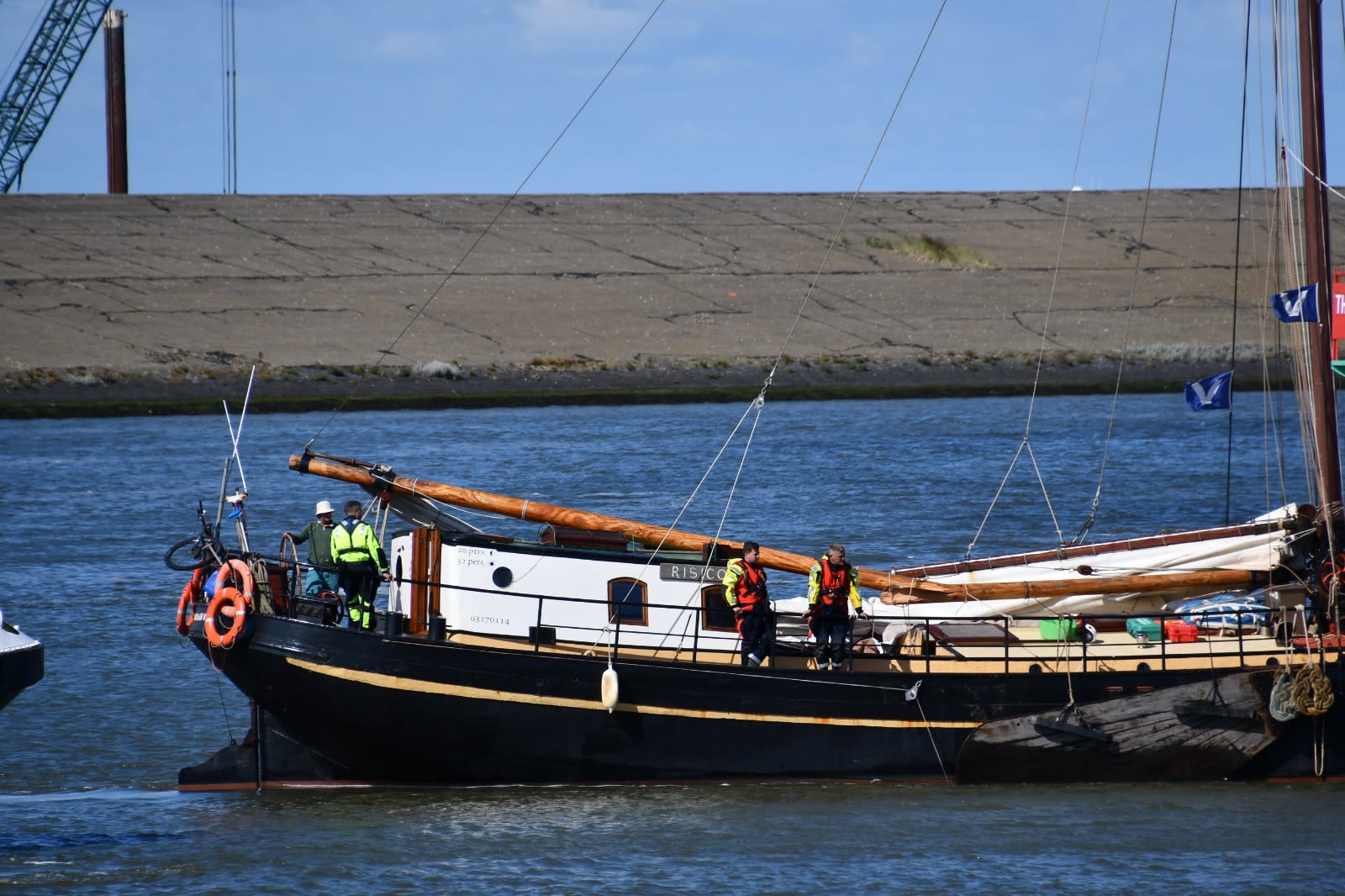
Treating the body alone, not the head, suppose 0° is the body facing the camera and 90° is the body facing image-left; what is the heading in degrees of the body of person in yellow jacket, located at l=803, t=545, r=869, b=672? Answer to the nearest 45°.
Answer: approximately 0°

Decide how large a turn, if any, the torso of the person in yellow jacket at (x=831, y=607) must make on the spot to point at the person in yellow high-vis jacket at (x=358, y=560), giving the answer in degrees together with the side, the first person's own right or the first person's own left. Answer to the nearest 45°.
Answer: approximately 90° to the first person's own right

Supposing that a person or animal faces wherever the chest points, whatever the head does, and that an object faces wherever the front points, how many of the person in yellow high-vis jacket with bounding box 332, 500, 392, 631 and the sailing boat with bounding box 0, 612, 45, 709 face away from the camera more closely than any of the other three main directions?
1

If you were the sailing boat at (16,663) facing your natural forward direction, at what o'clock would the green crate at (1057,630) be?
The green crate is roughly at 12 o'clock from the sailing boat.

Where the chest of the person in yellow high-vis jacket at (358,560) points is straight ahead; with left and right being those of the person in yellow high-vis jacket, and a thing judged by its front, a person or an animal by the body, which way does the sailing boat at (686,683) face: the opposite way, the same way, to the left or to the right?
to the right

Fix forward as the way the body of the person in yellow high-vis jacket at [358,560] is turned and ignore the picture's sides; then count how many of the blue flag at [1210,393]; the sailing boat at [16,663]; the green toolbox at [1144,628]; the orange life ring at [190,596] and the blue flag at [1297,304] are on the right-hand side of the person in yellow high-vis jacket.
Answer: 3

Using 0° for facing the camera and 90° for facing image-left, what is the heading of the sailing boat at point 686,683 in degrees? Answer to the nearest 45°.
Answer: approximately 270°

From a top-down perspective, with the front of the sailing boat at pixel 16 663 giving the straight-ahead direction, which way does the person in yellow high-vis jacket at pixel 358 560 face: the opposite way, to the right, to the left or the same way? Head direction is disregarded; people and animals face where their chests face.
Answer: to the left

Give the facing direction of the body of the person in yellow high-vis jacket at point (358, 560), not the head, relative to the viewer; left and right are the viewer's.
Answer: facing away from the viewer

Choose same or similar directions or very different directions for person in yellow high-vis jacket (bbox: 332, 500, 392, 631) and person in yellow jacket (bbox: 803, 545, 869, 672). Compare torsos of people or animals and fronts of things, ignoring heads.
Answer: very different directions

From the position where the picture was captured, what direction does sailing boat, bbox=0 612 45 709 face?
facing to the right of the viewer

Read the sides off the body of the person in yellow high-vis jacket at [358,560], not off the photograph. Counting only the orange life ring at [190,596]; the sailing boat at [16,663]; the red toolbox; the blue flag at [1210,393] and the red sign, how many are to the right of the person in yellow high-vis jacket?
3

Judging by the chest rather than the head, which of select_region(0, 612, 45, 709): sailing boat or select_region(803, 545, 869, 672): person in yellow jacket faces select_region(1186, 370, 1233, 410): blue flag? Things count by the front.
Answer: the sailing boat
